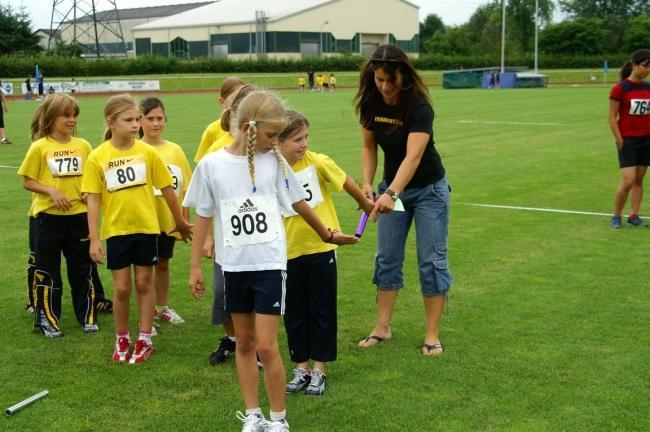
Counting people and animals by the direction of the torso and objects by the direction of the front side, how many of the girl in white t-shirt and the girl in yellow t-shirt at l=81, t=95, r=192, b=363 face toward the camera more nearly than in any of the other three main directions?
2

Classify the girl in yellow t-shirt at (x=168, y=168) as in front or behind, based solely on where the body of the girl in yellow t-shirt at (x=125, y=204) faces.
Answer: behind

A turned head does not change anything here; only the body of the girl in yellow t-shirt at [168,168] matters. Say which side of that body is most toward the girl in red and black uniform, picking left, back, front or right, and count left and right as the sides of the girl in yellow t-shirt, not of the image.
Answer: left

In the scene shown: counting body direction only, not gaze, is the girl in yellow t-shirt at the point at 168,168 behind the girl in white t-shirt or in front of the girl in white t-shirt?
behind

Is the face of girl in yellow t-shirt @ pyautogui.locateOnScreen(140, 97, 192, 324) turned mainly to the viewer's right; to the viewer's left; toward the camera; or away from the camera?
toward the camera

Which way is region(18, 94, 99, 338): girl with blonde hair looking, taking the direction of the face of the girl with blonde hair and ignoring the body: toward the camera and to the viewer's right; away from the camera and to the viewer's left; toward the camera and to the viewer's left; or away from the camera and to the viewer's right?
toward the camera and to the viewer's right

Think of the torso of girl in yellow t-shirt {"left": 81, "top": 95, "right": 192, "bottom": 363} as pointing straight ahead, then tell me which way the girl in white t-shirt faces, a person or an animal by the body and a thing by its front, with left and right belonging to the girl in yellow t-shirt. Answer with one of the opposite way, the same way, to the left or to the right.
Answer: the same way

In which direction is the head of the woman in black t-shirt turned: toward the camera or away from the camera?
toward the camera

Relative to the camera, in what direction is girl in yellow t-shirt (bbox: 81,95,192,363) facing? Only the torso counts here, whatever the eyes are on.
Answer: toward the camera

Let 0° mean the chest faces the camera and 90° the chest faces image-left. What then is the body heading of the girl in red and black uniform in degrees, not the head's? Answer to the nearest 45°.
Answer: approximately 315°

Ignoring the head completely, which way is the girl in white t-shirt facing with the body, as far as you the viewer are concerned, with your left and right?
facing the viewer

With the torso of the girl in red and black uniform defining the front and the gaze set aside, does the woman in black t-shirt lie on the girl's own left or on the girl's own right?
on the girl's own right

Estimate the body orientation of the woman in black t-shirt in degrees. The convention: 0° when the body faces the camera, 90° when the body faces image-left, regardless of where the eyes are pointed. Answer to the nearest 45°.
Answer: approximately 45°

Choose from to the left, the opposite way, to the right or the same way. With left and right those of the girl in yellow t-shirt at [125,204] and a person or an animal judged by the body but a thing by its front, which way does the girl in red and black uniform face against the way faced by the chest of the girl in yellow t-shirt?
the same way

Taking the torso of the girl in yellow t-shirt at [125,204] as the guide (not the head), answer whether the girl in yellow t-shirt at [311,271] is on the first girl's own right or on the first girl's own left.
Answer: on the first girl's own left

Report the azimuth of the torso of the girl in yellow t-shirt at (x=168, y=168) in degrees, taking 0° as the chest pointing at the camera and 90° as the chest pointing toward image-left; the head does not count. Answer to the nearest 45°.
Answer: approximately 315°
